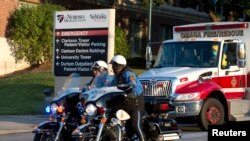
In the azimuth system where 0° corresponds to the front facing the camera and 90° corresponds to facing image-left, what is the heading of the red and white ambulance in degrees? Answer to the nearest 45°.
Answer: approximately 45°

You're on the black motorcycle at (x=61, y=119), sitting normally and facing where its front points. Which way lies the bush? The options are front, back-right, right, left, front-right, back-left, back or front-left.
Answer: back-right

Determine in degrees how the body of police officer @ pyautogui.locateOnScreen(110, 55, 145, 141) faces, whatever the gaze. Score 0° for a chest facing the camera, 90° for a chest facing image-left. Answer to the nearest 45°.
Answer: approximately 45°

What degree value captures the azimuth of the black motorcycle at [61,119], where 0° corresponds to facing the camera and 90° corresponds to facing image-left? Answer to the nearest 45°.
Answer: approximately 45°

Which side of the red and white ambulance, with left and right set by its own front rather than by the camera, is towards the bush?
right

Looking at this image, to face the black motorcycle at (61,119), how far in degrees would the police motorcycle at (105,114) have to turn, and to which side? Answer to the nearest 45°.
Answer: approximately 90° to its right
